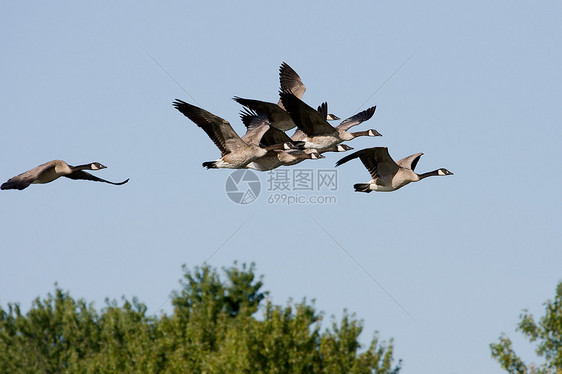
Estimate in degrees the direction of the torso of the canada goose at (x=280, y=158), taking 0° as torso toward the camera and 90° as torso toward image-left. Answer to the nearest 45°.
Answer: approximately 270°

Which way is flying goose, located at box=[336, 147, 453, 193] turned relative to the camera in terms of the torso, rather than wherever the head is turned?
to the viewer's right

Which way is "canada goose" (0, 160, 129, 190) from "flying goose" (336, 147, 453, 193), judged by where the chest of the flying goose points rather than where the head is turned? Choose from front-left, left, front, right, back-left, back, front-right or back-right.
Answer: back

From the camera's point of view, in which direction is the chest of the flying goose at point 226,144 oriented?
to the viewer's right

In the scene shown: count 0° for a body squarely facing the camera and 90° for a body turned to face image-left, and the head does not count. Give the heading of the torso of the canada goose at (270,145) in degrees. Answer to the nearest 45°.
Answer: approximately 270°

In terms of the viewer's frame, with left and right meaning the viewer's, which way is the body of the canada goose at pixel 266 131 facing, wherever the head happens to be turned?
facing to the right of the viewer
